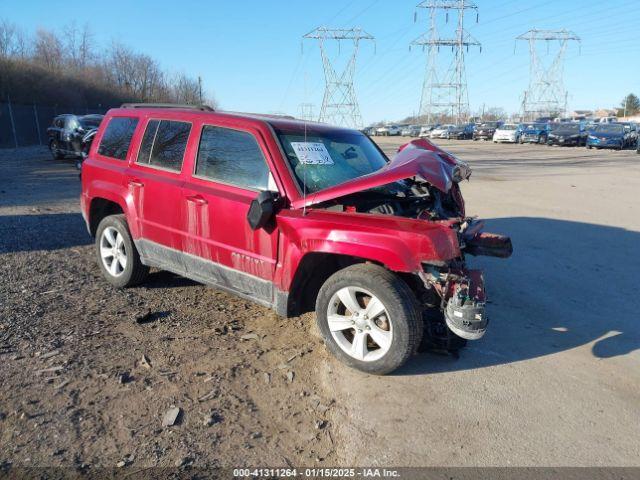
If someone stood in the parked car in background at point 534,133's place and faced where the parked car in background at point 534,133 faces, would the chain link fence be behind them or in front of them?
in front

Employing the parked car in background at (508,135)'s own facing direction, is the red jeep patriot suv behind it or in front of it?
in front

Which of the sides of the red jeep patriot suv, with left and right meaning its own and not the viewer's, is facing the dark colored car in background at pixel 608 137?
left

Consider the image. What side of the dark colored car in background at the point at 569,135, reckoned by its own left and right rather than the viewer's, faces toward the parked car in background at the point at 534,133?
right

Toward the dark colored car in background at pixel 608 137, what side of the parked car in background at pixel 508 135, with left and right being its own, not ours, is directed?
left

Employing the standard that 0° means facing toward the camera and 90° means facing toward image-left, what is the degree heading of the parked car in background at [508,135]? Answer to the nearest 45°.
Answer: approximately 45°

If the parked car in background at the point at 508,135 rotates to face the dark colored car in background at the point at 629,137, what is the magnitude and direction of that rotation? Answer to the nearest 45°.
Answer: approximately 90° to its left

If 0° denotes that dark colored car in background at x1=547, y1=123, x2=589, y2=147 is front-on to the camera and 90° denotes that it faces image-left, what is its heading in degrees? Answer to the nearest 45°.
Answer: approximately 45°

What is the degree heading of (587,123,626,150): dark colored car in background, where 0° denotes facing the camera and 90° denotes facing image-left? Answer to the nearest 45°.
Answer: approximately 45°

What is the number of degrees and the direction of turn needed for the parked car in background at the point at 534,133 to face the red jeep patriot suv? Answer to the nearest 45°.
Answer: approximately 45° to its left

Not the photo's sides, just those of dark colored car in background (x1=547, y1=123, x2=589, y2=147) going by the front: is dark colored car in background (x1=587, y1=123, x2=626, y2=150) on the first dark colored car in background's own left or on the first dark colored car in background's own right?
on the first dark colored car in background's own left

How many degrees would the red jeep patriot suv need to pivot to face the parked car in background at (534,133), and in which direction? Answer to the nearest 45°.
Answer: approximately 90° to its left

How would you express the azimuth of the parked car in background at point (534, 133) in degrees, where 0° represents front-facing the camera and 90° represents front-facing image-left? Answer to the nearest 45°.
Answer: approximately 45°

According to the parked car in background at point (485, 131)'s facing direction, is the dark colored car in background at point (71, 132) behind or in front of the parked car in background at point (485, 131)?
in front
